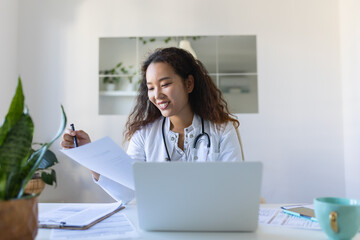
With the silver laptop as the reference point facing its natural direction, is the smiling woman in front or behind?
in front

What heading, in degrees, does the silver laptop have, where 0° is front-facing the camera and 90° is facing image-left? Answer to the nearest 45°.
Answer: approximately 180°

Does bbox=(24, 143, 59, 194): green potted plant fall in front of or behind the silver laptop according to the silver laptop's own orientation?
in front

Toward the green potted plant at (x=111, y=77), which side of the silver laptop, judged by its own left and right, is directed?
front

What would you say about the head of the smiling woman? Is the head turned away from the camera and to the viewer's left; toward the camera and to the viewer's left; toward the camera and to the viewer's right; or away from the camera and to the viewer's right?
toward the camera and to the viewer's left
